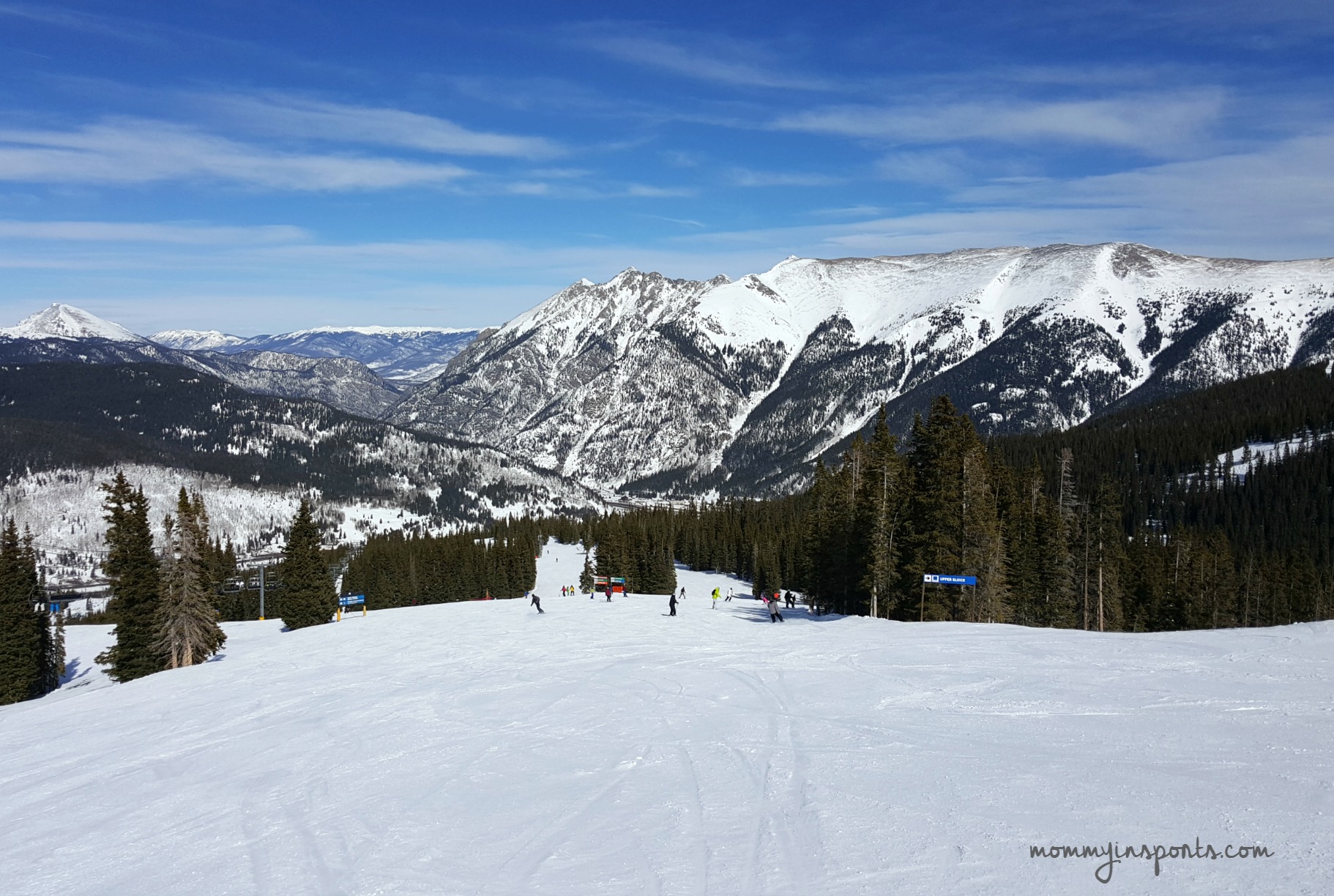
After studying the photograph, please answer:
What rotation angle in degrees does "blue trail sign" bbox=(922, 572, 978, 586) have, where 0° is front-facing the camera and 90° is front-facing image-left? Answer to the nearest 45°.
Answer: approximately 0°

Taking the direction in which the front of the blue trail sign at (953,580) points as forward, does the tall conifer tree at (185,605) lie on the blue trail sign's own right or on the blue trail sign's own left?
on the blue trail sign's own right

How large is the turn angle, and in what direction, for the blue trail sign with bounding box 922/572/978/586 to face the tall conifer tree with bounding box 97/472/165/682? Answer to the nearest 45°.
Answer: approximately 90° to its right
